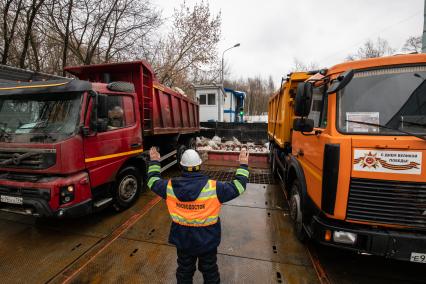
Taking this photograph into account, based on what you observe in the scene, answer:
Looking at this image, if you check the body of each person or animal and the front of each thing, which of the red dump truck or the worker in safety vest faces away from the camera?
the worker in safety vest

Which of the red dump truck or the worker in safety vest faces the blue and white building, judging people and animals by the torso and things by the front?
the worker in safety vest

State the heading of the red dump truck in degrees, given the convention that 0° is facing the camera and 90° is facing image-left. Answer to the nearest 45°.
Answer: approximately 45°

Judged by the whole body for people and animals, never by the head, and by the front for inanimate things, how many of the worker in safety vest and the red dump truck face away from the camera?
1

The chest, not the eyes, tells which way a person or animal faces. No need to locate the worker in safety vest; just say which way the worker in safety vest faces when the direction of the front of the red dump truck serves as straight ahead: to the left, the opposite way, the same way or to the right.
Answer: the opposite way

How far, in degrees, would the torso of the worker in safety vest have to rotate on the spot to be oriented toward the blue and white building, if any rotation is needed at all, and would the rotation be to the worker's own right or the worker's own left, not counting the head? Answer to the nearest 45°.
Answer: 0° — they already face it

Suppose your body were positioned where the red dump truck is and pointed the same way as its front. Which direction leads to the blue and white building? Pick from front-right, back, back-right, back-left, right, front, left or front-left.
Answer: back

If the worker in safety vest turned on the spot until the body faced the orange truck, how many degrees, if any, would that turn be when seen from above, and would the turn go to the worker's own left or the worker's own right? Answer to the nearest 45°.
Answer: approximately 90° to the worker's own right

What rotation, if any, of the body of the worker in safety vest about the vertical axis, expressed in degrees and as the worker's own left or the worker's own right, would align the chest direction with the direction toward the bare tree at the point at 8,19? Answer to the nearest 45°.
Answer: approximately 45° to the worker's own left

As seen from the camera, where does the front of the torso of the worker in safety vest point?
away from the camera

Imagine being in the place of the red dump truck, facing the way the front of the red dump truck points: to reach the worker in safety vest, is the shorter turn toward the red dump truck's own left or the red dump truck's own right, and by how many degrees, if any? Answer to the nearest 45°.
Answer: approximately 90° to the red dump truck's own left
